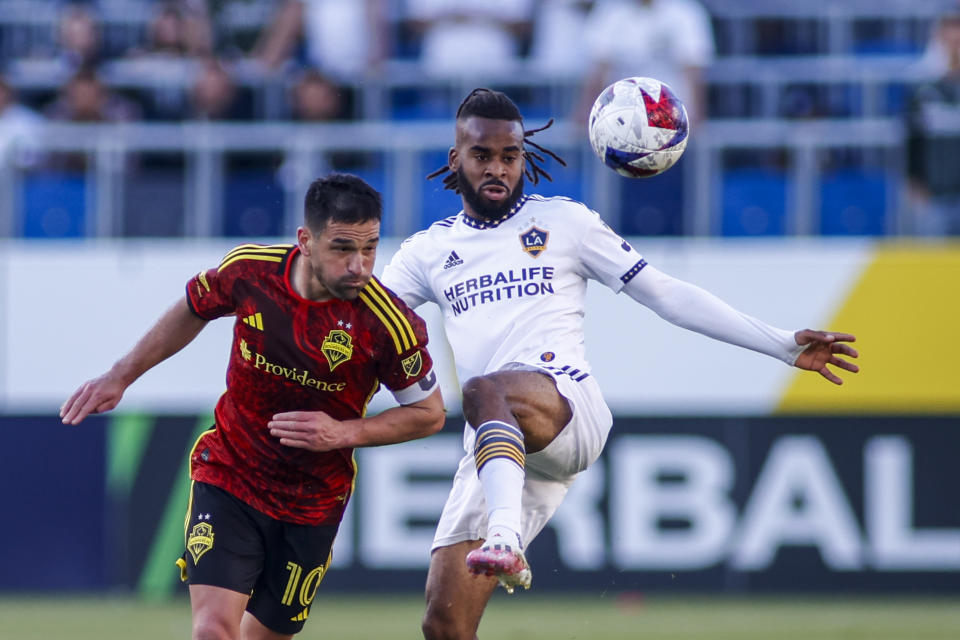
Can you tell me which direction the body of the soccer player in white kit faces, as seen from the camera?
toward the camera

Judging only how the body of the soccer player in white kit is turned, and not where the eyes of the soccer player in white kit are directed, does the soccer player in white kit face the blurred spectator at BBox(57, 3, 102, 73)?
no

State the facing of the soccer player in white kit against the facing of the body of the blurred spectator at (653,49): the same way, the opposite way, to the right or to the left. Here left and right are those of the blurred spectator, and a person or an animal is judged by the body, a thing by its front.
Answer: the same way

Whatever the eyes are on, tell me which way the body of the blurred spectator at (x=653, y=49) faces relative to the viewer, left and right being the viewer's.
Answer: facing the viewer

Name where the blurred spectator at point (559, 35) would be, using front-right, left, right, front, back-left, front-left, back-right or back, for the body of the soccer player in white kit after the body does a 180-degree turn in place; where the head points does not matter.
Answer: front

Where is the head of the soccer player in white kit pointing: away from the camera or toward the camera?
toward the camera

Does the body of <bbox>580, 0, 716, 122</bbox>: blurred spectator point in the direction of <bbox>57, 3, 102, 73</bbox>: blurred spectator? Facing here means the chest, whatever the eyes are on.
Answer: no

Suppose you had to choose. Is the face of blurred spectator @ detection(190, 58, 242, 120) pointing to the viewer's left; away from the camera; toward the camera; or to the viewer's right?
toward the camera

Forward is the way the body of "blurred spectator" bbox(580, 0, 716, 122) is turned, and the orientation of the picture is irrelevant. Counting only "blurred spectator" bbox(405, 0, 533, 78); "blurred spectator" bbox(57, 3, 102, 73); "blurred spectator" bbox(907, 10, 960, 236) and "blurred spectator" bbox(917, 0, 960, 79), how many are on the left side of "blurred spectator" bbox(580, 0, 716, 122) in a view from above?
2

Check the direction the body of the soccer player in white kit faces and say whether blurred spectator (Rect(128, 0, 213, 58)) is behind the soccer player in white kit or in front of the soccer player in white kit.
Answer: behind

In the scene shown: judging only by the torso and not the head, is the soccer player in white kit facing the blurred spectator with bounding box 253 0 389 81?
no

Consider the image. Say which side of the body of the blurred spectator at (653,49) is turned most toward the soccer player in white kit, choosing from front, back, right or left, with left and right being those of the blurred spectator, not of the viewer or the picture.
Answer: front

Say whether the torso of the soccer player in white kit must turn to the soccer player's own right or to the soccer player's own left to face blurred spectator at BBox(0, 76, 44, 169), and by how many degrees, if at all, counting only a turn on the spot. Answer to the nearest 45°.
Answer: approximately 135° to the soccer player's own right

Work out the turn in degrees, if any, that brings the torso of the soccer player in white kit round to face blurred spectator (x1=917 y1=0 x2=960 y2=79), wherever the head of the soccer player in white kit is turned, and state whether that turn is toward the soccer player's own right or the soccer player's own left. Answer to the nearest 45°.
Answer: approximately 135° to the soccer player's own left

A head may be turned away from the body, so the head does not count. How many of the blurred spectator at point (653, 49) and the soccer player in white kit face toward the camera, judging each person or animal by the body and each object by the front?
2
